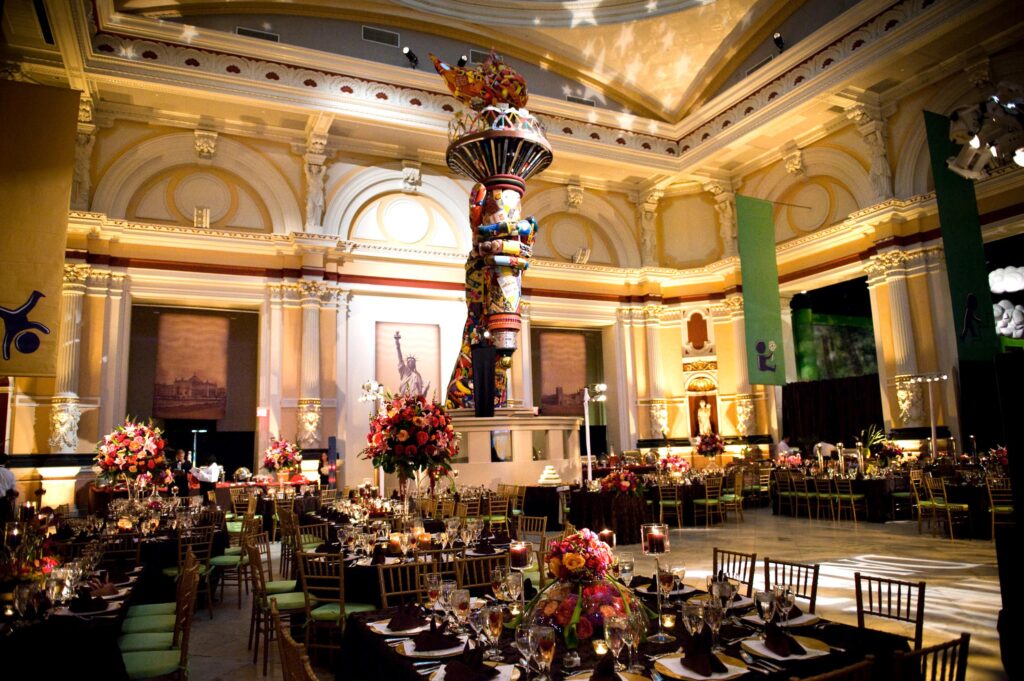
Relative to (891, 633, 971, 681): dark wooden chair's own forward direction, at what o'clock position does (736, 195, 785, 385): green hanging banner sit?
The green hanging banner is roughly at 1 o'clock from the dark wooden chair.

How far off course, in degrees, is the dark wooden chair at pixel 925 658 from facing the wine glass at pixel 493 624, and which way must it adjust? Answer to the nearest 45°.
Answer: approximately 45° to its left

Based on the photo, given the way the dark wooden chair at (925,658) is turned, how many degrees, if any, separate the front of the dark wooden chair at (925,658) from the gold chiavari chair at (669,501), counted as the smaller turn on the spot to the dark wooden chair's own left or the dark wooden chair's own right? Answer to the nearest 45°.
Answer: approximately 45° to the dark wooden chair's own right

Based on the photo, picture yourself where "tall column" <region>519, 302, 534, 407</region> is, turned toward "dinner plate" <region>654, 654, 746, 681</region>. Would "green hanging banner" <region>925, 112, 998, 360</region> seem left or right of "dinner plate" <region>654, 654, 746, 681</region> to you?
left

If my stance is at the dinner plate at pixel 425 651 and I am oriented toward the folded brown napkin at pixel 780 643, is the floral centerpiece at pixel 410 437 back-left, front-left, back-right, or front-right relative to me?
back-left

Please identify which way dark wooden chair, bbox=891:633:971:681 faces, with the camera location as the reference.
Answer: facing away from the viewer and to the left of the viewer

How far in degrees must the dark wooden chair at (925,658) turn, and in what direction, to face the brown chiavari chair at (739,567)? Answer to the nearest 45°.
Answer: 0° — it already faces it

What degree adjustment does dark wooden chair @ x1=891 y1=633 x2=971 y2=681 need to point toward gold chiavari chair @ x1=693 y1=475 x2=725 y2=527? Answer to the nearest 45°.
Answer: approximately 45° to its right

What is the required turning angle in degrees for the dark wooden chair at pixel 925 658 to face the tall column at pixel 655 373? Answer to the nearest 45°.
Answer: approximately 45° to its right

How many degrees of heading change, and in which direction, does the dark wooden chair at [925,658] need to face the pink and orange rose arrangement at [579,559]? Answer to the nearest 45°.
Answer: approximately 45° to its left

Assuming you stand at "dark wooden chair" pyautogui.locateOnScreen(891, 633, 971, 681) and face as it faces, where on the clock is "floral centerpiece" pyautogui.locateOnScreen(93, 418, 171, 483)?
The floral centerpiece is roughly at 11 o'clock from the dark wooden chair.

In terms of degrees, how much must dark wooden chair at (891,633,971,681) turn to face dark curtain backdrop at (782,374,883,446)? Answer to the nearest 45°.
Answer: approximately 45° to its right

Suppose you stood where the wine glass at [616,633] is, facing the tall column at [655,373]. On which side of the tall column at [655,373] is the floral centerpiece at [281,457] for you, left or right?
left

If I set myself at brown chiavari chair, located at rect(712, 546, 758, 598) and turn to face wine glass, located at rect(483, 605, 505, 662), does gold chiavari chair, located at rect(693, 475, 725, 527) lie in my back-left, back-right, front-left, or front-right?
back-right

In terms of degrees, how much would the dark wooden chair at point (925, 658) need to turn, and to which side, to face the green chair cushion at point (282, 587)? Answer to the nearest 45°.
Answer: approximately 45° to its left
